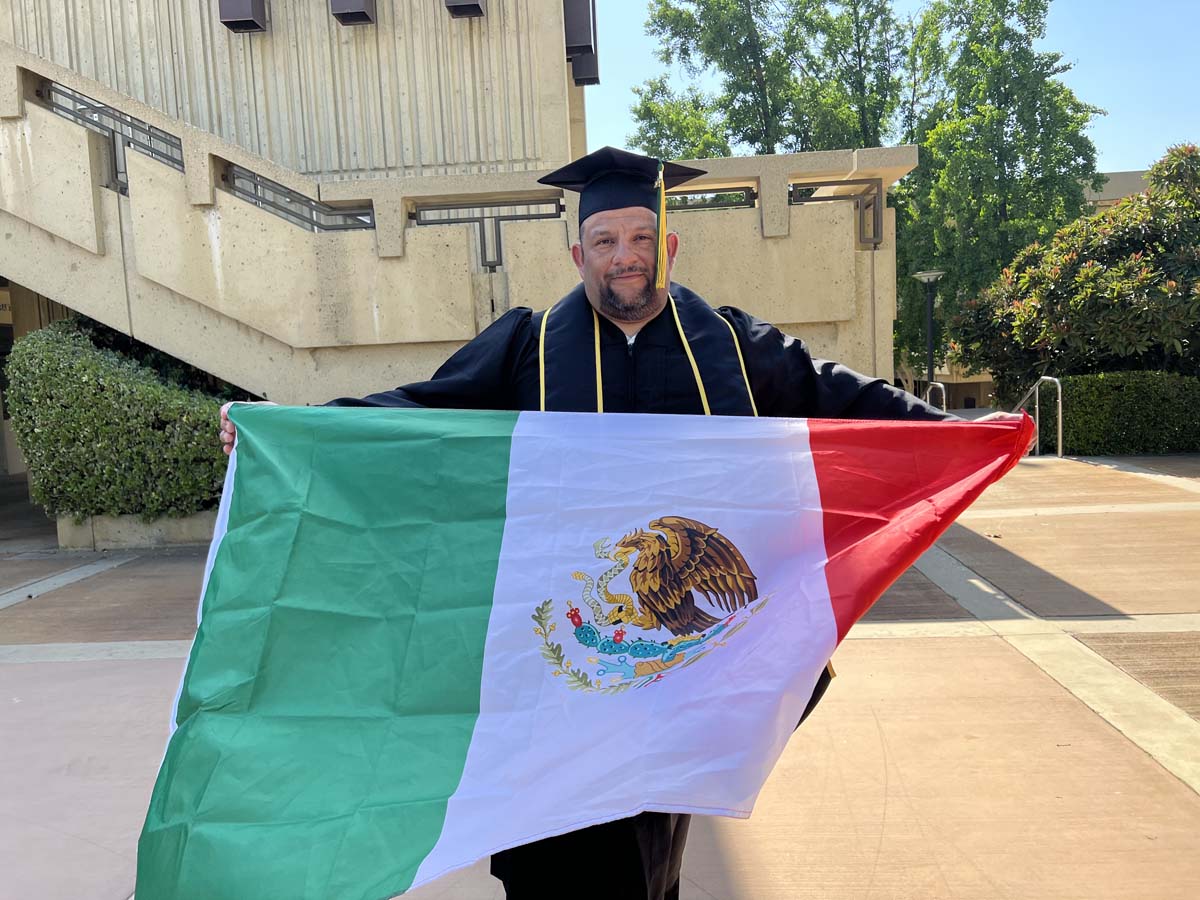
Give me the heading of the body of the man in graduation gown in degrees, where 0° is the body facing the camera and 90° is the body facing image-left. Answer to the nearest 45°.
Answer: approximately 0°

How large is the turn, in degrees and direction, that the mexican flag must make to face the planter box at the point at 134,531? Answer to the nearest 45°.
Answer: approximately 135° to its right

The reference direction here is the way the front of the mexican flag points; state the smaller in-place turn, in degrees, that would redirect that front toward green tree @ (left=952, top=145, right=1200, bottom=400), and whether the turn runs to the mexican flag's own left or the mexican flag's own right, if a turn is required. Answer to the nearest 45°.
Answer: approximately 135° to the mexican flag's own left

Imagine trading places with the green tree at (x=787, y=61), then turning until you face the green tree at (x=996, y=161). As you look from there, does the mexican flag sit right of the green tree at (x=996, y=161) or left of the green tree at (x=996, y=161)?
right

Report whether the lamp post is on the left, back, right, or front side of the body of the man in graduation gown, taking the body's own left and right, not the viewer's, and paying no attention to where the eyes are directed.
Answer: back

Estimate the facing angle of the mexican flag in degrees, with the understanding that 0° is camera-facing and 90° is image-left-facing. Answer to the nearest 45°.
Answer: approximately 0°

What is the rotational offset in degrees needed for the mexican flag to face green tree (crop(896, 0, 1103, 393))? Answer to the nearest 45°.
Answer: approximately 135° to its left
